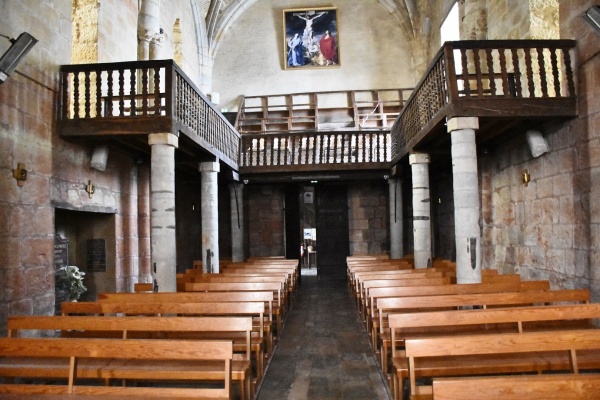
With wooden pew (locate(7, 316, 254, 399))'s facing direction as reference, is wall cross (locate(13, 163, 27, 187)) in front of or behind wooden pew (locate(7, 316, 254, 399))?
behind

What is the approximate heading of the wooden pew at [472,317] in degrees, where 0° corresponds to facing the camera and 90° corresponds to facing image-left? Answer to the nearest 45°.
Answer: approximately 0°

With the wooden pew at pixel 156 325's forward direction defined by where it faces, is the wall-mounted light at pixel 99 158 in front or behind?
behind
